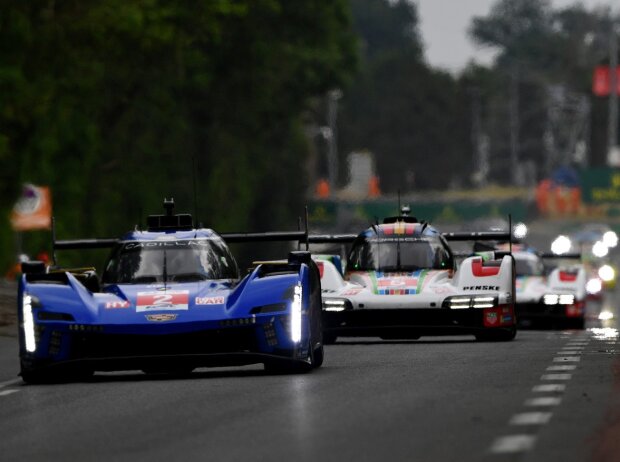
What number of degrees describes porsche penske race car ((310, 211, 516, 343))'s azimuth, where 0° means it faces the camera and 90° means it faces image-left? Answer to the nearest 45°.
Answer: approximately 0°

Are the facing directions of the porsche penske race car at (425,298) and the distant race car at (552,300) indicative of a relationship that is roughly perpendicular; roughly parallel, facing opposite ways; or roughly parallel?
roughly parallel

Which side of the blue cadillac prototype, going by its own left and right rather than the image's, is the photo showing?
front

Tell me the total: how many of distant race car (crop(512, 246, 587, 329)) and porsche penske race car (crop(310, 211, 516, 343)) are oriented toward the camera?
2

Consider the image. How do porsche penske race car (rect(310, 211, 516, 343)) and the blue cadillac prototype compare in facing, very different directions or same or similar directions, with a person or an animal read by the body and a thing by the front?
same or similar directions

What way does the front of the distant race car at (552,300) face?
toward the camera

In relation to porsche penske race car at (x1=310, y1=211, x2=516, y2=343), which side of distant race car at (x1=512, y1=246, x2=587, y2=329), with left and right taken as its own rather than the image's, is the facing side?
front

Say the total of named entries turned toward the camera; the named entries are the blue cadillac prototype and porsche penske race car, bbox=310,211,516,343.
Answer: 2
